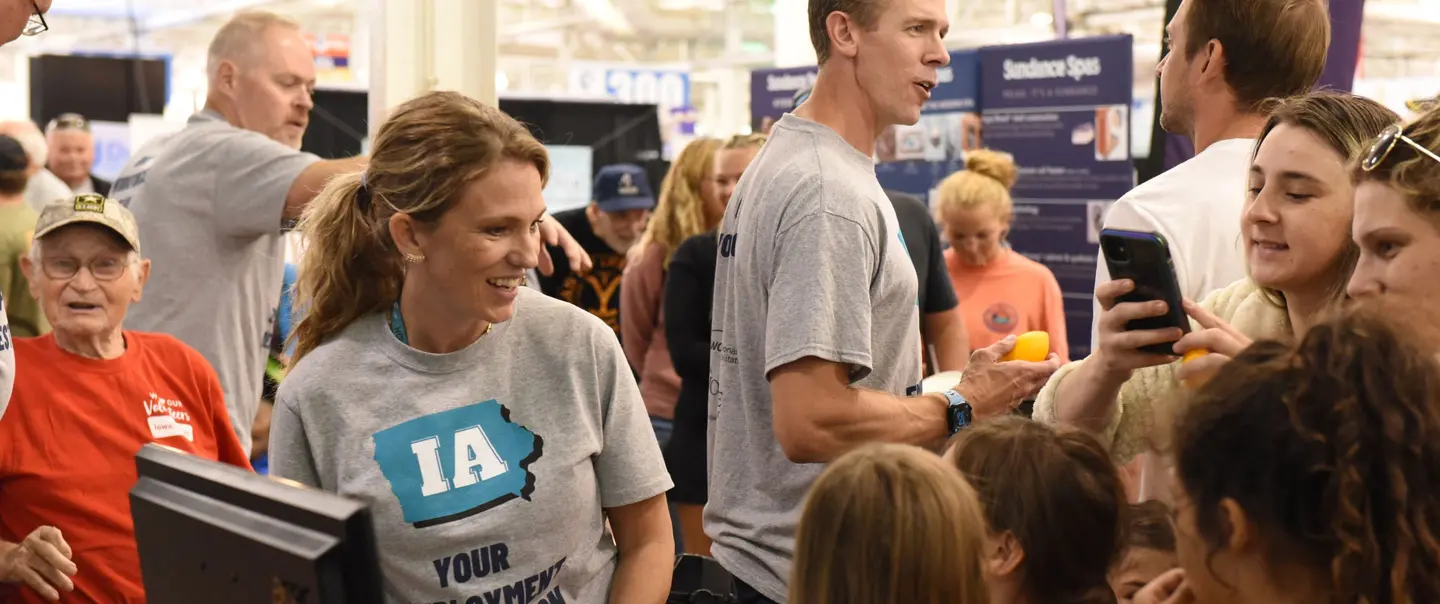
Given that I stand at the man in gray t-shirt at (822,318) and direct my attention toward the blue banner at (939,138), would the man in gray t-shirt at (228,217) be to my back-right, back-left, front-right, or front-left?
front-left

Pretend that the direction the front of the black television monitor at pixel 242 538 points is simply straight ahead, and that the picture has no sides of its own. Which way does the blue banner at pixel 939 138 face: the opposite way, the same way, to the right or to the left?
the opposite way

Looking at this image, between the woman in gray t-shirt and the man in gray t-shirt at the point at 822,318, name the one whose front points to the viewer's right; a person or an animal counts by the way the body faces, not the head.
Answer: the man in gray t-shirt

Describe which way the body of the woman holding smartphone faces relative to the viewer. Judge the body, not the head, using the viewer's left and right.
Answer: facing the viewer and to the left of the viewer

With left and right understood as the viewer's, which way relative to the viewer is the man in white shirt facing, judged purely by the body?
facing away from the viewer and to the left of the viewer

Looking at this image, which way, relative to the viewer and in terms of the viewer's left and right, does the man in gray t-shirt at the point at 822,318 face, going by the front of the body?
facing to the right of the viewer

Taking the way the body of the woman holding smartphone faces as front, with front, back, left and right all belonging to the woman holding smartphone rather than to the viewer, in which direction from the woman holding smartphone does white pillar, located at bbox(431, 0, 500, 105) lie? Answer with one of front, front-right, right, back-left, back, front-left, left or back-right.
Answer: right

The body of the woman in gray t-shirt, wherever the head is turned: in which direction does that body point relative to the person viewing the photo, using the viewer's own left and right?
facing the viewer

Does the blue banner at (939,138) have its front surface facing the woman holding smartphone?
yes

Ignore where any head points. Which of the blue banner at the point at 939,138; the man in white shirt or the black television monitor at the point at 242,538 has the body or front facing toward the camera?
the blue banner

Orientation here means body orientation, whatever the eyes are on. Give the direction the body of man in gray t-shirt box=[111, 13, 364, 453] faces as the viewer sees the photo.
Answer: to the viewer's right

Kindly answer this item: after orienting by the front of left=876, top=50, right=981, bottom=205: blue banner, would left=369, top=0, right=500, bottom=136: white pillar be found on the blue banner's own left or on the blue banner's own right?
on the blue banner's own right

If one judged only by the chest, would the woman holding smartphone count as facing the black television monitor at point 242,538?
yes

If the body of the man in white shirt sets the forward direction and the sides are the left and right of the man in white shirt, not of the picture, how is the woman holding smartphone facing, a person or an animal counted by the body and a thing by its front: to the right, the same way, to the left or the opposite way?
to the left

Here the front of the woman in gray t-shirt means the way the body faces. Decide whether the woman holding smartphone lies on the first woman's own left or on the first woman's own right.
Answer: on the first woman's own left

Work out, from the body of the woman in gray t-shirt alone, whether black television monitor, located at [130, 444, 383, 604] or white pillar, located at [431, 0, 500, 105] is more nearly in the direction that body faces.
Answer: the black television monitor

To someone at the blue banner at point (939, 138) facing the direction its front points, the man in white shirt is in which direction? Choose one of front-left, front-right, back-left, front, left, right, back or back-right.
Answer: front

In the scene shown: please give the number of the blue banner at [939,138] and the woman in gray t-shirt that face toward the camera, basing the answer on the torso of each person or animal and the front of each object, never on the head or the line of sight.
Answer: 2

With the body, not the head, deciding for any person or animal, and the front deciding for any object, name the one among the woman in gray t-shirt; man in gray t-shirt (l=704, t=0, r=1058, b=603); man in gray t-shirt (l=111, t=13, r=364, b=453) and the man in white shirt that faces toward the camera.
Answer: the woman in gray t-shirt

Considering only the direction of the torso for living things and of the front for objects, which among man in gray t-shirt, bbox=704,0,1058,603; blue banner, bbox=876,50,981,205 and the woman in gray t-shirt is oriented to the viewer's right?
the man in gray t-shirt
